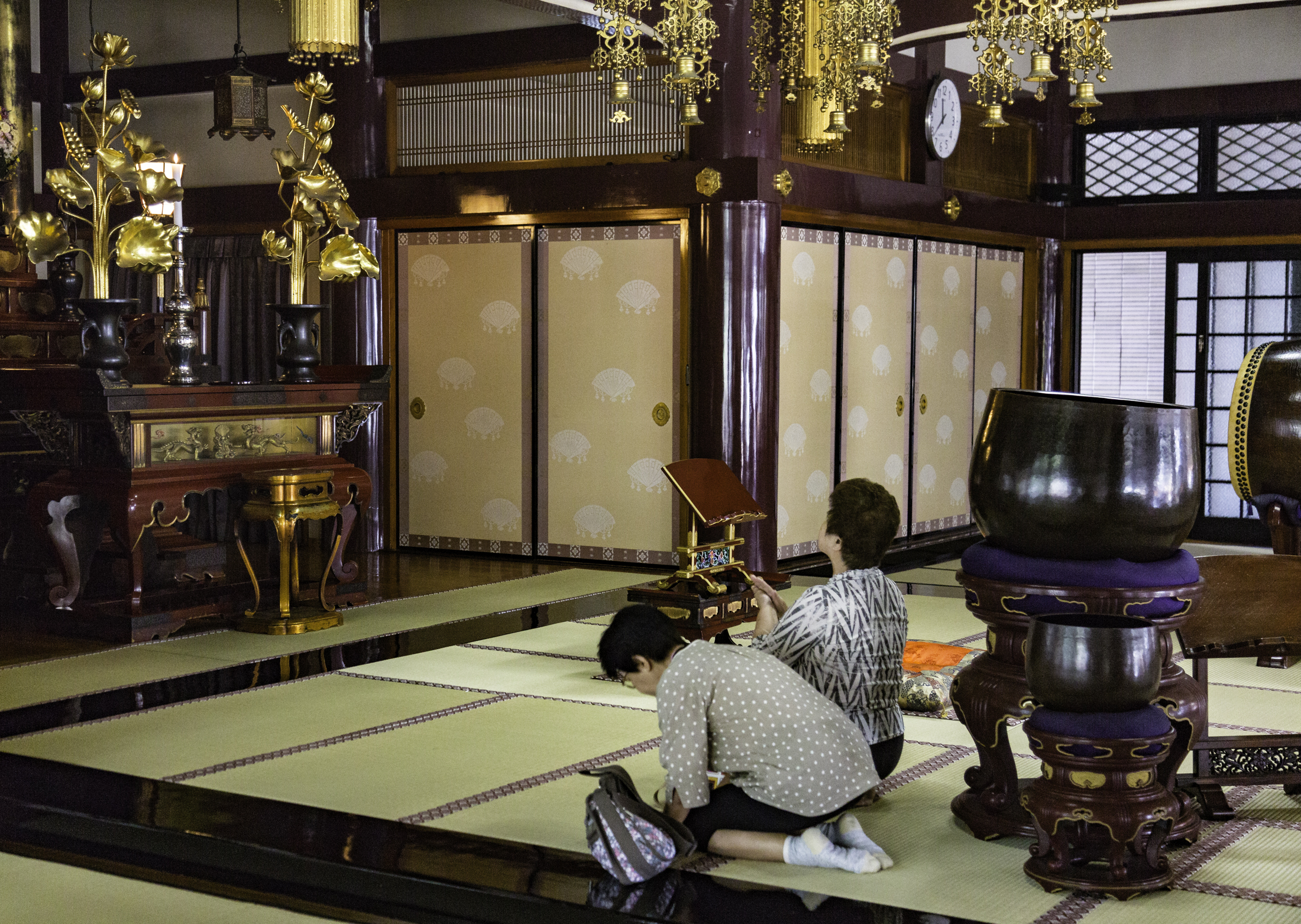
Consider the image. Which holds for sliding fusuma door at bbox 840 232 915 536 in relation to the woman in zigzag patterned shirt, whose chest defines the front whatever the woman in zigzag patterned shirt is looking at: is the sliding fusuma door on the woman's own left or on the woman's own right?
on the woman's own right

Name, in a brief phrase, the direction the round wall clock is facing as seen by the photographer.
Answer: facing the viewer and to the right of the viewer

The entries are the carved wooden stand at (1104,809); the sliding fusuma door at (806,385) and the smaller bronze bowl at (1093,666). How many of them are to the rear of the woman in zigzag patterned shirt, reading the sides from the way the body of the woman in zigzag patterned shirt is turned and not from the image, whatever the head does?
2

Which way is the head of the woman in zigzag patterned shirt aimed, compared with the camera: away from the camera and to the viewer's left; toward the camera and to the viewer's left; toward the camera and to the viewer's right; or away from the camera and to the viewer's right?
away from the camera and to the viewer's left

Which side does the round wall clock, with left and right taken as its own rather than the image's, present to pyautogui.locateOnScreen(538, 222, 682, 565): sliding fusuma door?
right

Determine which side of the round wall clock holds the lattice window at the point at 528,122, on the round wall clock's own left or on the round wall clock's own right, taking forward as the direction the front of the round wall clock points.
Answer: on the round wall clock's own right

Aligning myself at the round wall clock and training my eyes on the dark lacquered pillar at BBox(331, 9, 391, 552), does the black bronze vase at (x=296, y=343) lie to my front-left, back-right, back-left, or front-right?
front-left

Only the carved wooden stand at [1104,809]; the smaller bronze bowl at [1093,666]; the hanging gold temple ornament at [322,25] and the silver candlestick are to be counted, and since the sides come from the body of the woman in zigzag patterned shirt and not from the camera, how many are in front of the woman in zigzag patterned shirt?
2

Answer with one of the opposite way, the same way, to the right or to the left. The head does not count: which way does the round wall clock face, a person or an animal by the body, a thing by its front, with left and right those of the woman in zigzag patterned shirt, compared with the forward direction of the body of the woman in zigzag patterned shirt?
the opposite way

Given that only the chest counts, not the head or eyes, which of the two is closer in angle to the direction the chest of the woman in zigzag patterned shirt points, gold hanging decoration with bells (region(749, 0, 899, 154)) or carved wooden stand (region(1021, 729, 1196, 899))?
the gold hanging decoration with bells

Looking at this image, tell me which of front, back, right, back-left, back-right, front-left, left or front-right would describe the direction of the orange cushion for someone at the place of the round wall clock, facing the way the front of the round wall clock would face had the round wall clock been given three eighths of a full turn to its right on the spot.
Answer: left

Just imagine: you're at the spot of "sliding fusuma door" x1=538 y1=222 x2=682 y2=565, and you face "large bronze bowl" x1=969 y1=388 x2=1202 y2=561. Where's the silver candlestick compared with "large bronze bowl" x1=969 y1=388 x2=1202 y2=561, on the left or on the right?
right

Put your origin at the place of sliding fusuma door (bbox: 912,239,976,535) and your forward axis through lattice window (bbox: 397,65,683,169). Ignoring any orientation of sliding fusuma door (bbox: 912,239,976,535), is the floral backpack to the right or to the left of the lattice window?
left

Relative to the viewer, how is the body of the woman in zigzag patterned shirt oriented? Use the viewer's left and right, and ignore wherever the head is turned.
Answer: facing away from the viewer and to the left of the viewer

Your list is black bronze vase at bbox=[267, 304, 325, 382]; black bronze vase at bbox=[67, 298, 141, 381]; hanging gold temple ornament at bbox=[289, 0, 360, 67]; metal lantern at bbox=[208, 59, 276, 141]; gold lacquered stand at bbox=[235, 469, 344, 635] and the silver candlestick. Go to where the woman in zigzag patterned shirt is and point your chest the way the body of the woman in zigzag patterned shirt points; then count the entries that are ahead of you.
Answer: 6

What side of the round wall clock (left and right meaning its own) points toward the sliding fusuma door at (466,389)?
right

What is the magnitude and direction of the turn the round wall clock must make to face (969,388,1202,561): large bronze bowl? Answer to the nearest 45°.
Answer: approximately 45° to its right
